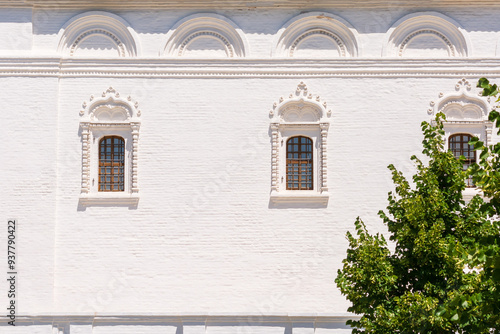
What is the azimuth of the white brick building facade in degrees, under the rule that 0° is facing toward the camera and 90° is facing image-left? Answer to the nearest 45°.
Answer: approximately 0°
